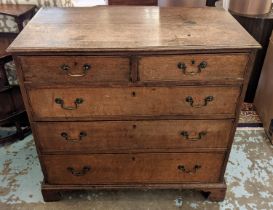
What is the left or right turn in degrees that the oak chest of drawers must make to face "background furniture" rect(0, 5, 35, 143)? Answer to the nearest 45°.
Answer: approximately 135° to its right

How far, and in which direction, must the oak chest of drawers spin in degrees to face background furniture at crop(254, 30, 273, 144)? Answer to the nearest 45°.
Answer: approximately 135° to its left

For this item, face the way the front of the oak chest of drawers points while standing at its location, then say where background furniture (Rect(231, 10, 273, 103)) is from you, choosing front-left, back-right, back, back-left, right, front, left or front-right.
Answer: back-left

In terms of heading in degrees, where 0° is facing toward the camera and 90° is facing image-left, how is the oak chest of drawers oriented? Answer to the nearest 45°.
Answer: approximately 0°

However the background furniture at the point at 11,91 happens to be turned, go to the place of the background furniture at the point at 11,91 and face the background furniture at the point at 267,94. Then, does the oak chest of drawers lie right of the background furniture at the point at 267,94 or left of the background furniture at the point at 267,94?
right
